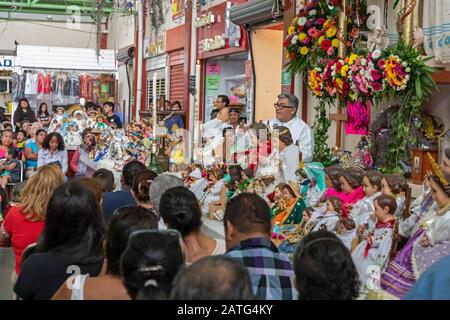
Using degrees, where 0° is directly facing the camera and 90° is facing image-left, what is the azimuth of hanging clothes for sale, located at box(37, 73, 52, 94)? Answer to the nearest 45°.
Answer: approximately 0°

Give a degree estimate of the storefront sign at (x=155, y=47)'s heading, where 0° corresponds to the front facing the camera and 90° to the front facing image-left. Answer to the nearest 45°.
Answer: approximately 45°

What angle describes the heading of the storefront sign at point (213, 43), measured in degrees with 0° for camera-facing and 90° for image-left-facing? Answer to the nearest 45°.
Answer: approximately 45°

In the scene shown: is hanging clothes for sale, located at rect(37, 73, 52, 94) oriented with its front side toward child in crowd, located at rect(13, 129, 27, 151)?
yes
